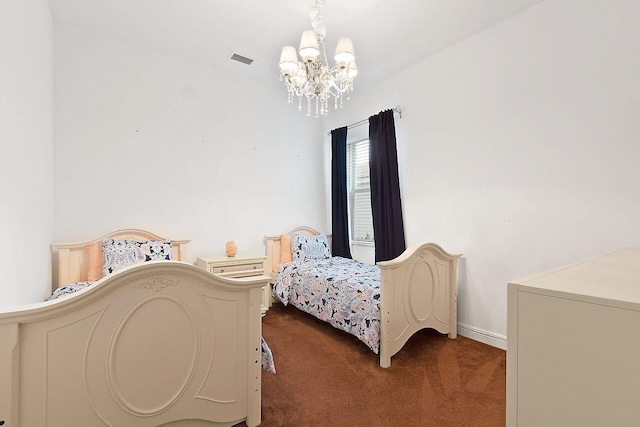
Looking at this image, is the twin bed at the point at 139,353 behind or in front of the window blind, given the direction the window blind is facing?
in front

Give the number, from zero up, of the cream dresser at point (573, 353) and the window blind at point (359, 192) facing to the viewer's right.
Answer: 0

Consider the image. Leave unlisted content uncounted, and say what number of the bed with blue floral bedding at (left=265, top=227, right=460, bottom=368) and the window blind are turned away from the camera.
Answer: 0

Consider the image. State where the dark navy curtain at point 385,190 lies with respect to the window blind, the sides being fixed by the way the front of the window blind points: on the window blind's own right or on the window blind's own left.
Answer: on the window blind's own left

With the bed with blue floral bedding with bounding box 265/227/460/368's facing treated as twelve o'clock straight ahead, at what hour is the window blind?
The window blind is roughly at 7 o'clock from the bed with blue floral bedding.

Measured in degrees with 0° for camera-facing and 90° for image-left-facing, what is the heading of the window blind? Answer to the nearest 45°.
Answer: approximately 45°

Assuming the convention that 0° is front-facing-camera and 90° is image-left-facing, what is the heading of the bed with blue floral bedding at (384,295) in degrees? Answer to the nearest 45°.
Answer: approximately 315°

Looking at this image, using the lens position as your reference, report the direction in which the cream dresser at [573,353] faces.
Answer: facing away from the viewer and to the left of the viewer
